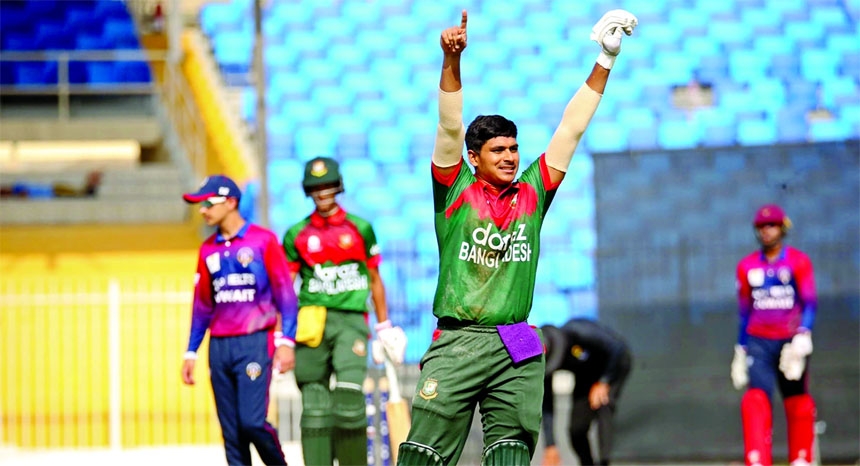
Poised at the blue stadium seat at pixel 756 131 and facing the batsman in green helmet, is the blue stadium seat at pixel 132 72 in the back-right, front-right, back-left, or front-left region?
front-right

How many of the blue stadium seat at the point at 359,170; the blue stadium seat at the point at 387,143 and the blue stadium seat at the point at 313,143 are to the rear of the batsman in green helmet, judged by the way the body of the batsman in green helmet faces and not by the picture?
3

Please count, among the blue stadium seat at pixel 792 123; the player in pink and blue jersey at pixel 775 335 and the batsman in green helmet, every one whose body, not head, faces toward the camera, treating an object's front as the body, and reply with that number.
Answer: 3

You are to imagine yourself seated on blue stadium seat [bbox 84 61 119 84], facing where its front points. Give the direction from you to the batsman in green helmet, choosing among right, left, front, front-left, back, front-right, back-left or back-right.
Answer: front

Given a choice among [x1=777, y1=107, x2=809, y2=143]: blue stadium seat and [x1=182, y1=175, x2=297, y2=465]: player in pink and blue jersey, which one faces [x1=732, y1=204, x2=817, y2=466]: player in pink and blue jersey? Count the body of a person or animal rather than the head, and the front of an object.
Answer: the blue stadium seat

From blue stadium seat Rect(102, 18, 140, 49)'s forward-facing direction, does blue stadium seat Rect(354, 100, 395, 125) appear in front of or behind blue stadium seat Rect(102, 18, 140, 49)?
in front

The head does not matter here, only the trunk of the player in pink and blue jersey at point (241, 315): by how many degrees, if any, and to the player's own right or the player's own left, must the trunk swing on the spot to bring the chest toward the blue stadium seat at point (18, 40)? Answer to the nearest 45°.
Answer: approximately 135° to the player's own right

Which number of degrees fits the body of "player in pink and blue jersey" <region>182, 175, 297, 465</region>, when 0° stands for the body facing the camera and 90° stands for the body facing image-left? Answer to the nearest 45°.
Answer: approximately 45°

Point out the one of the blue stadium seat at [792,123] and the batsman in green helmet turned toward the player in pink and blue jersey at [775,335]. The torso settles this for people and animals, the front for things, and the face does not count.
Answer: the blue stadium seat

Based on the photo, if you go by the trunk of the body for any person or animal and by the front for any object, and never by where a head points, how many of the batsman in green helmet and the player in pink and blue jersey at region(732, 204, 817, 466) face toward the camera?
2

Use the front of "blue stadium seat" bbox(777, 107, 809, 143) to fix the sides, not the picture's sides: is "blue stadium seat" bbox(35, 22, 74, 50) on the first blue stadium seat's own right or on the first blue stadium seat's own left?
on the first blue stadium seat's own right

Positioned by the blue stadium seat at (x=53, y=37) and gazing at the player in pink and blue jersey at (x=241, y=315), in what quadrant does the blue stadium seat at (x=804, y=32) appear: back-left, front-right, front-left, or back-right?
front-left

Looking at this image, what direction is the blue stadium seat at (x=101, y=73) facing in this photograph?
toward the camera

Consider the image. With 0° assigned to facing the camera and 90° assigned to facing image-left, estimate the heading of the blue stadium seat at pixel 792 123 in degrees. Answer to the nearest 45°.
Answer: approximately 0°

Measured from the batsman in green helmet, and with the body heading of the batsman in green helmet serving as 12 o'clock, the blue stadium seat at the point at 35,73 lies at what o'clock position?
The blue stadium seat is roughly at 5 o'clock from the batsman in green helmet.

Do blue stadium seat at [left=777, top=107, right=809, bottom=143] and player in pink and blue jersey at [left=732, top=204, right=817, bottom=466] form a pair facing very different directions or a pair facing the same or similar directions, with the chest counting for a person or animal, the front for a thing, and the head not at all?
same or similar directions

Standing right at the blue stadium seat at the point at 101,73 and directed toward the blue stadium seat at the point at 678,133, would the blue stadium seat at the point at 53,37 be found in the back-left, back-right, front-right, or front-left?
back-left

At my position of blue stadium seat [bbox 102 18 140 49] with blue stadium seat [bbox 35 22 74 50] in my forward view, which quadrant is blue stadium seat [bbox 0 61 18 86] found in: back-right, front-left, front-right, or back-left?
front-left

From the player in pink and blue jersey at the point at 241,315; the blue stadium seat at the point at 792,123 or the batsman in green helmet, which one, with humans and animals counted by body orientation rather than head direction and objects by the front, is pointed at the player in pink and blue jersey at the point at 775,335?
the blue stadium seat

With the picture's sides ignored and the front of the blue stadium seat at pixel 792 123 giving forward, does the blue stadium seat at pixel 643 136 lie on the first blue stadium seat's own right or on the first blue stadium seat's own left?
on the first blue stadium seat's own right
